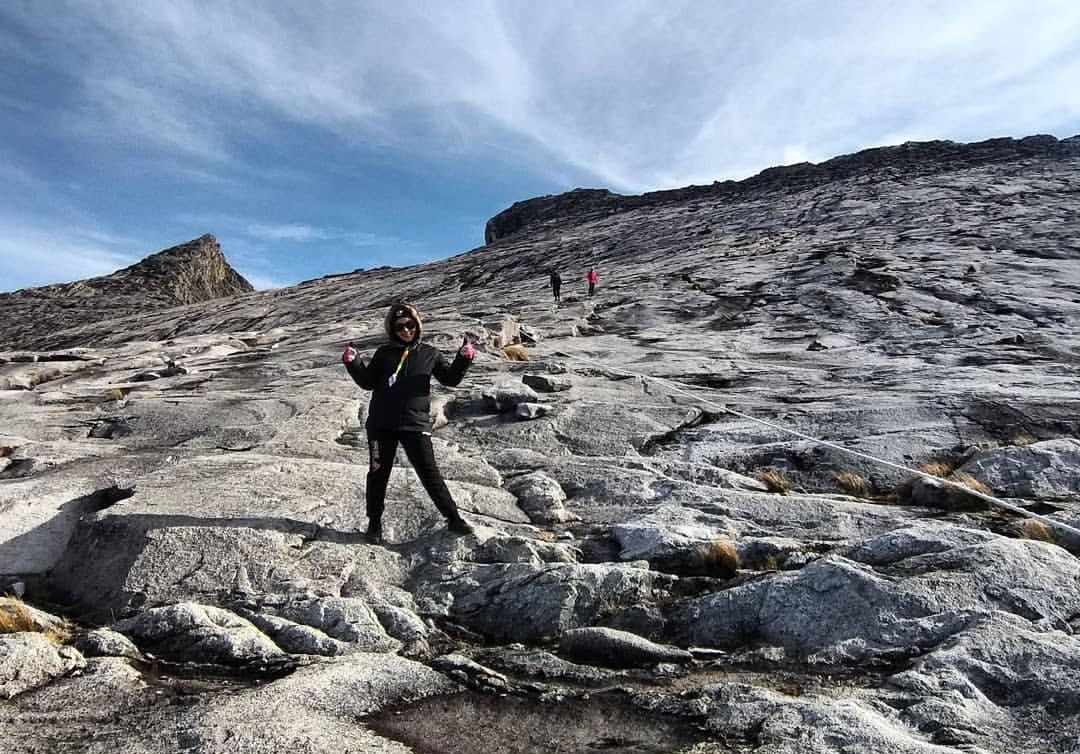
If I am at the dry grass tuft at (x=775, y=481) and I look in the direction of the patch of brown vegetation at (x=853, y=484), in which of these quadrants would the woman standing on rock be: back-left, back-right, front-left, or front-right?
back-right

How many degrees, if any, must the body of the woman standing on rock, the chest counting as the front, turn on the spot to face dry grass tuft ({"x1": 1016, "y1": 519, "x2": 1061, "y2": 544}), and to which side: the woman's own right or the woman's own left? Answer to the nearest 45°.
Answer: approximately 90° to the woman's own left

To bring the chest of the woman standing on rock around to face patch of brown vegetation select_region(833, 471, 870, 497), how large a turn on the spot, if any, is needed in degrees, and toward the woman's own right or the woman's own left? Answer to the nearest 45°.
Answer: approximately 90° to the woman's own left

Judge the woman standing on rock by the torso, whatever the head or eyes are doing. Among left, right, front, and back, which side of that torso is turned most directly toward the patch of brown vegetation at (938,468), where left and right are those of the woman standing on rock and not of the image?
left

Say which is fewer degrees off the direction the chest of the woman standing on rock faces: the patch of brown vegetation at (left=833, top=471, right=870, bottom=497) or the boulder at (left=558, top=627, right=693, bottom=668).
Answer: the boulder

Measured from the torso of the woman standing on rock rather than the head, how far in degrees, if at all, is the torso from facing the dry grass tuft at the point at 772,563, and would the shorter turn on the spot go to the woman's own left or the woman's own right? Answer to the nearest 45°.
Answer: approximately 45° to the woman's own left

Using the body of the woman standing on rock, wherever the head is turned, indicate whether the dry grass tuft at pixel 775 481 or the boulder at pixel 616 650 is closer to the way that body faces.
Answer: the boulder

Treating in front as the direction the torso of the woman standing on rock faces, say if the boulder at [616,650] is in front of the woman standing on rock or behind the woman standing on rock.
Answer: in front

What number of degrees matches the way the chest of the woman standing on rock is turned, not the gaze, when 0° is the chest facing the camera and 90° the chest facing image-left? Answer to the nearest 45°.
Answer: approximately 0°

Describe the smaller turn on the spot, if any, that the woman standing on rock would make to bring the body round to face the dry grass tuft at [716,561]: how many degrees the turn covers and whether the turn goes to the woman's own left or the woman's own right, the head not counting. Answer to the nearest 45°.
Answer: approximately 45° to the woman's own left
